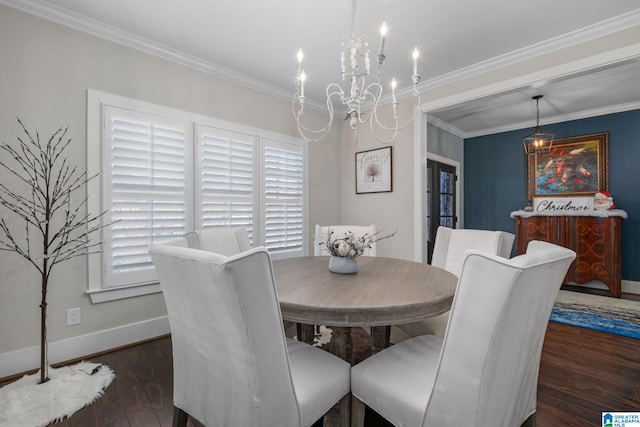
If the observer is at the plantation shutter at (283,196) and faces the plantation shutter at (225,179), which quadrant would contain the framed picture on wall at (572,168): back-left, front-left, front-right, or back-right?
back-left

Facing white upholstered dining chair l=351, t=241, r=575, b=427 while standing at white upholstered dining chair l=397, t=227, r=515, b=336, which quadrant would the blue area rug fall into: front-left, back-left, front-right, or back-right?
back-left

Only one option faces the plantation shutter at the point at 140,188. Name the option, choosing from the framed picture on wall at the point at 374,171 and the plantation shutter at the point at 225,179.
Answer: the framed picture on wall

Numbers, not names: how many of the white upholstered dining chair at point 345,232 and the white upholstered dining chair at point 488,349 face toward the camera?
1

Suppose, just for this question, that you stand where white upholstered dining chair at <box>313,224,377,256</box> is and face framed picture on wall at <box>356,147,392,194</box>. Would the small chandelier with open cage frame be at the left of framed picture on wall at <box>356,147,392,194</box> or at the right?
right

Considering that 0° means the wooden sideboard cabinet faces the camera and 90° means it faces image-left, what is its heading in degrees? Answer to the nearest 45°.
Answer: approximately 0°

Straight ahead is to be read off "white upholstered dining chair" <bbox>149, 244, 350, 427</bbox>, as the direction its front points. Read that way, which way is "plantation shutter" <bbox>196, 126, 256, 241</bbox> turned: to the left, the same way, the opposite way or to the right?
to the right

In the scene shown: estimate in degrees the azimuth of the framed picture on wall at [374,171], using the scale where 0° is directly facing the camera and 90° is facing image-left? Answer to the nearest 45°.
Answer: approximately 45°

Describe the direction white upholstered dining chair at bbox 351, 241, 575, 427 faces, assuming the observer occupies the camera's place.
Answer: facing away from the viewer and to the left of the viewer

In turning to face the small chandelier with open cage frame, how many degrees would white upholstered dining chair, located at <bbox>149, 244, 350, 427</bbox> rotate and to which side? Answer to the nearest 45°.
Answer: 0° — it already faces it

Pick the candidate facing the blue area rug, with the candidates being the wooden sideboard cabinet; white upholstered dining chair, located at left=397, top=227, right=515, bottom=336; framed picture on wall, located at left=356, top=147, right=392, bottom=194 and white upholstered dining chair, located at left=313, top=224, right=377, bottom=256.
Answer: the wooden sideboard cabinet

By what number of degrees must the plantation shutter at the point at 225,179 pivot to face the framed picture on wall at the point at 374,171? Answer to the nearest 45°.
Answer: approximately 45° to its left

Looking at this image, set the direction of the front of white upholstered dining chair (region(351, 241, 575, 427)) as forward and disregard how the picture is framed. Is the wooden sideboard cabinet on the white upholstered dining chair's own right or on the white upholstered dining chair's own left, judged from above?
on the white upholstered dining chair's own right

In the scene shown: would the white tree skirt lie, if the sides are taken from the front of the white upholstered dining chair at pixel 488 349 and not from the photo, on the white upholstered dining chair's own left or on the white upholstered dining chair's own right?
on the white upholstered dining chair's own left
